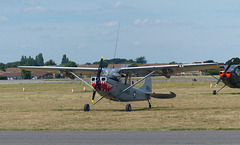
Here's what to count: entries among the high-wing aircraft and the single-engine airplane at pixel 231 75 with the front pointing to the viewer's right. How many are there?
0

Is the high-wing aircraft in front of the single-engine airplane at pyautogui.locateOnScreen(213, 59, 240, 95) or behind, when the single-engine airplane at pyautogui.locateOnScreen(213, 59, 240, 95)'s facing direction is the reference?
in front

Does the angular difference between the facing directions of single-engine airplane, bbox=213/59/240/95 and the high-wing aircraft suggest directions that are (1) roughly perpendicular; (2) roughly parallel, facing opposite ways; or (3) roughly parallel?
roughly parallel

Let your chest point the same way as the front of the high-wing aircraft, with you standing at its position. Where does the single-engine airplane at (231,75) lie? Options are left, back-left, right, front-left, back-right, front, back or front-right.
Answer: back

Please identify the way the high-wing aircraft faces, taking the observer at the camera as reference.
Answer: facing the viewer and to the left of the viewer
